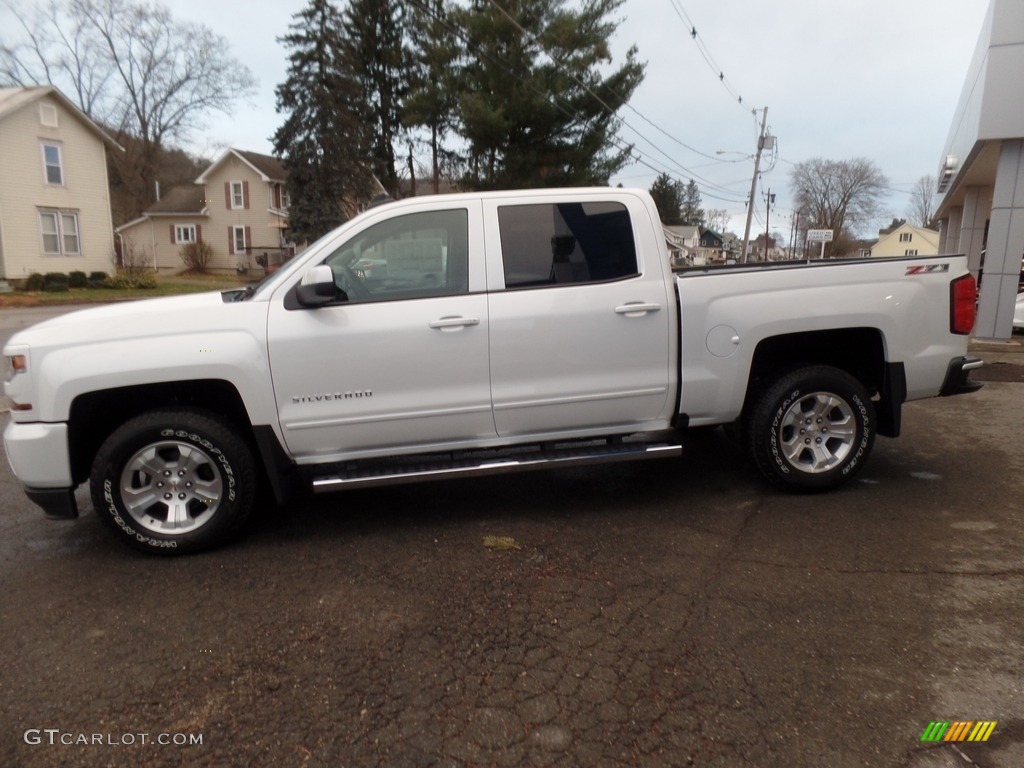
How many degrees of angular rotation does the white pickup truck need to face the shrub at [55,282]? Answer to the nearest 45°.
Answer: approximately 45° to its right

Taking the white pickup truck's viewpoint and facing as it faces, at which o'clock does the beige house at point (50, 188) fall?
The beige house is roughly at 2 o'clock from the white pickup truck.

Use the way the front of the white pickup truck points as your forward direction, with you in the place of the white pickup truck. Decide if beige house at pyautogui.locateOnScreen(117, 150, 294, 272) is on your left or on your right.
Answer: on your right

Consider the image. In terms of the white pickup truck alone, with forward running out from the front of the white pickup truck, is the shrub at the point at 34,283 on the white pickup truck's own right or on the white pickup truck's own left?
on the white pickup truck's own right

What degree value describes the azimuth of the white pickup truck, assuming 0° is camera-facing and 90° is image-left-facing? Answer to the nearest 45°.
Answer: approximately 90°

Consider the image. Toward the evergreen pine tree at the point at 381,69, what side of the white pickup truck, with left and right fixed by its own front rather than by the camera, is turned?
right

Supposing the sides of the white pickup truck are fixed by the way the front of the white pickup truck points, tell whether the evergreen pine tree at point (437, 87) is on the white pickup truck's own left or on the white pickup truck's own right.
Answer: on the white pickup truck's own right

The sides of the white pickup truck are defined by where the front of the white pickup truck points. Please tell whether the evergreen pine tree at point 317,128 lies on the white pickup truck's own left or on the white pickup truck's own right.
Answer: on the white pickup truck's own right
